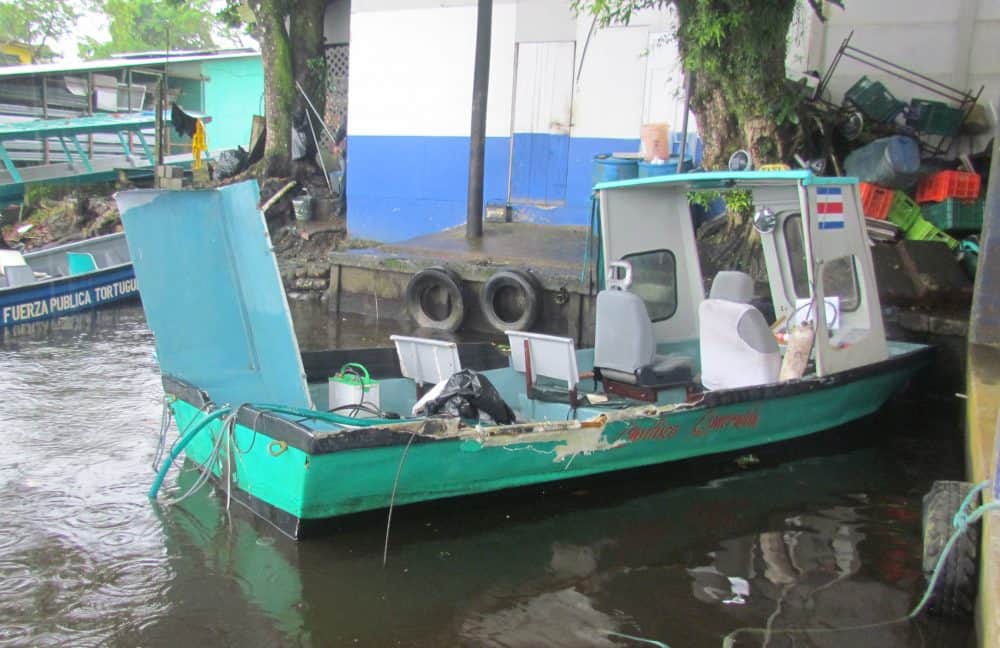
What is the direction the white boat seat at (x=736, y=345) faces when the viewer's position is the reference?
facing away from the viewer and to the right of the viewer

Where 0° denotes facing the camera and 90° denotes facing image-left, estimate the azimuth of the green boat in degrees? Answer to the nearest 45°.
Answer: approximately 225°

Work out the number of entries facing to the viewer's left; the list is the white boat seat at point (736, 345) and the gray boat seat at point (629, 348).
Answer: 0

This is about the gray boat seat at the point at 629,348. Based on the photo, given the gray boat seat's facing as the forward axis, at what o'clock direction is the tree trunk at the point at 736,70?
The tree trunk is roughly at 11 o'clock from the gray boat seat.

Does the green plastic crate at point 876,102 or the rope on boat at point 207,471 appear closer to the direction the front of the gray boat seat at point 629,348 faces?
the green plastic crate

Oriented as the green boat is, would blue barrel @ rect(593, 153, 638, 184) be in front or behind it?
in front

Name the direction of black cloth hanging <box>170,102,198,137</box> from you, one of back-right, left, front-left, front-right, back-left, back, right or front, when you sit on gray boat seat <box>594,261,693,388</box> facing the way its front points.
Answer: left

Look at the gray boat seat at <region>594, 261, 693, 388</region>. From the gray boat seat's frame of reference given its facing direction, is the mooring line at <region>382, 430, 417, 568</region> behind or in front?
behind

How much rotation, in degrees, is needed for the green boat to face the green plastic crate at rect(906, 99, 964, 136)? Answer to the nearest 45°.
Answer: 0° — it already faces it

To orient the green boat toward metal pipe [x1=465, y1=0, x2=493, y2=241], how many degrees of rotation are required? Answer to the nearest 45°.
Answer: approximately 45° to its left

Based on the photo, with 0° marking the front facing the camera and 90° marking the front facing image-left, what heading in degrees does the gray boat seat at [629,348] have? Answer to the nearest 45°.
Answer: approximately 225°

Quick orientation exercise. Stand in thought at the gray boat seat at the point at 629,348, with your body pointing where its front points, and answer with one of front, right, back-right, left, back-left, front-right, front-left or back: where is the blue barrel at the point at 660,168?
front-left

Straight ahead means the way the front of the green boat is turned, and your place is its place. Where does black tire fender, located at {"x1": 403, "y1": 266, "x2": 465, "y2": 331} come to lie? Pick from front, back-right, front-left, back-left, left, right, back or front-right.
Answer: front-left

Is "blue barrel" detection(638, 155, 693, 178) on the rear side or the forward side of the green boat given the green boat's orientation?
on the forward side

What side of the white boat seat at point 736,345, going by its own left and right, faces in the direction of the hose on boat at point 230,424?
back
